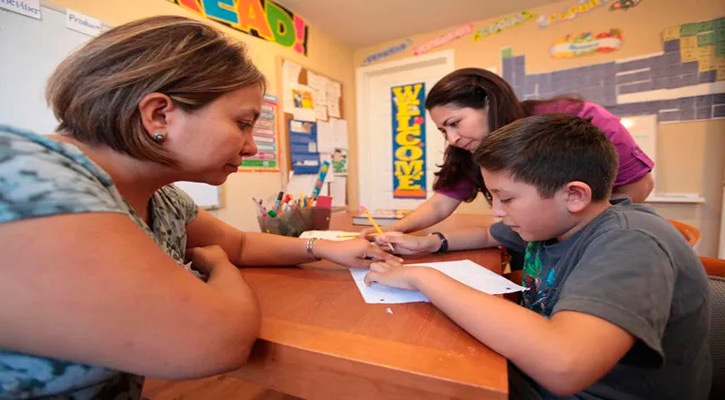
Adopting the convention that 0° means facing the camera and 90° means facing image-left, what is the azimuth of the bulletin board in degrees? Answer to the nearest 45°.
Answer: approximately 315°

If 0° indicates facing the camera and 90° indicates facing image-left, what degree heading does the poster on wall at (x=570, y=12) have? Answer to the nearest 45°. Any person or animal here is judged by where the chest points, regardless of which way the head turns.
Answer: approximately 45°

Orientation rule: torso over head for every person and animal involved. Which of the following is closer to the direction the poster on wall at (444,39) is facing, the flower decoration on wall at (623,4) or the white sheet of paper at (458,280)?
the white sheet of paper

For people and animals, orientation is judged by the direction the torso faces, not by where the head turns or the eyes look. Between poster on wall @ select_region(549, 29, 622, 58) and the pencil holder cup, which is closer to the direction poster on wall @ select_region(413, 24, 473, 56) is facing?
the pencil holder cup

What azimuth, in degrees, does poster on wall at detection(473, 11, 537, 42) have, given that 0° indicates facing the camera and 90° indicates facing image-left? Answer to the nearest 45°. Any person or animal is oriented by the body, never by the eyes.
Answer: approximately 45°

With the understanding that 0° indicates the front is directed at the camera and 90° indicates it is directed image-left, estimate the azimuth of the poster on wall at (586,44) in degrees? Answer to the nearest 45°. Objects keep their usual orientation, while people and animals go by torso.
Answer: approximately 45°

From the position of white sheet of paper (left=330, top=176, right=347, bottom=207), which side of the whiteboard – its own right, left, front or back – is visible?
left

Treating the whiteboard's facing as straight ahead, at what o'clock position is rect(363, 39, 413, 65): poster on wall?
The poster on wall is roughly at 10 o'clock from the whiteboard.

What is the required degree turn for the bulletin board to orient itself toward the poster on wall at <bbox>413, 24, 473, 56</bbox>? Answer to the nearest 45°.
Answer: approximately 45° to its left
